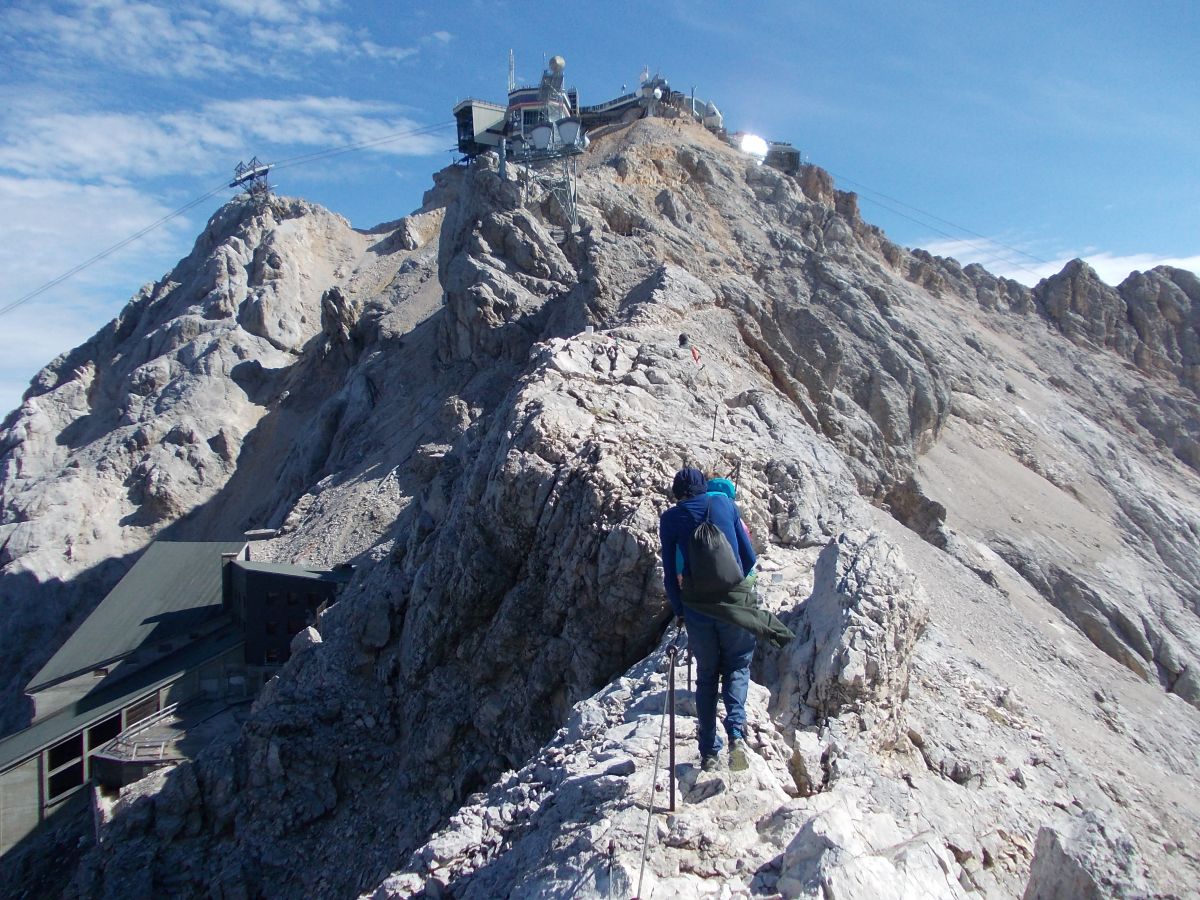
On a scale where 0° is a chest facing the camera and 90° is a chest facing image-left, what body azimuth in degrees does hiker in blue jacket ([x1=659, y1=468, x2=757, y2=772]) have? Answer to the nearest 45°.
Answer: approximately 180°
